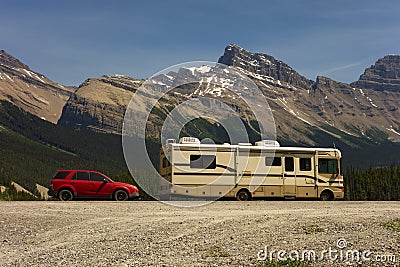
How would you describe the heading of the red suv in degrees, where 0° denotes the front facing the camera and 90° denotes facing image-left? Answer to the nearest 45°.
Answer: approximately 270°

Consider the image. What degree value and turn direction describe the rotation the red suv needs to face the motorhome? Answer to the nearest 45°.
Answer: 0° — it already faces it

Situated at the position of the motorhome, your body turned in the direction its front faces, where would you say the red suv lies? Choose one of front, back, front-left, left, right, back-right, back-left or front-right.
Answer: back

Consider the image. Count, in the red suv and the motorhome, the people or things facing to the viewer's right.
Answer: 2

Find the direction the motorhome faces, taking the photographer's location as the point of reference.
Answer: facing to the right of the viewer
